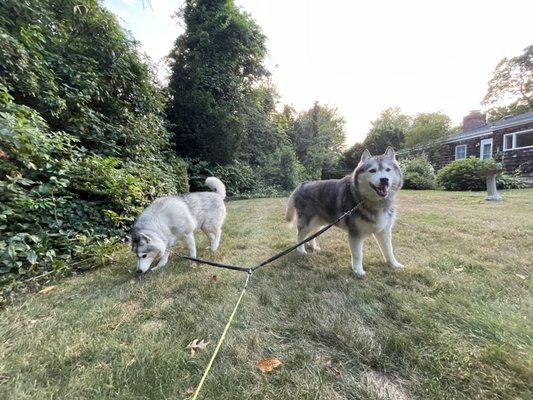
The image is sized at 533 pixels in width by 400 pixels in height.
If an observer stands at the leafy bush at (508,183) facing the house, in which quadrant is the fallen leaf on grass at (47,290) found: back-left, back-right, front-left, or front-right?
back-left

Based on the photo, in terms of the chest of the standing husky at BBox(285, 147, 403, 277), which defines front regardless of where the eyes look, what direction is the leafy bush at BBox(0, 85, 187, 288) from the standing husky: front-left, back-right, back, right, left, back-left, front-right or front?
back-right

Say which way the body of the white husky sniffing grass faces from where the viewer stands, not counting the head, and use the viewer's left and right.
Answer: facing the viewer and to the left of the viewer

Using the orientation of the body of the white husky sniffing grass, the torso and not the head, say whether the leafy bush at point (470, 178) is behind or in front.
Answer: behind

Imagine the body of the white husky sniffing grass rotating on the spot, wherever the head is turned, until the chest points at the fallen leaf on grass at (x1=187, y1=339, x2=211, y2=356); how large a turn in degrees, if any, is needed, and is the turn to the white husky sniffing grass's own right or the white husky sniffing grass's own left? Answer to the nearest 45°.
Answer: approximately 45° to the white husky sniffing grass's own left

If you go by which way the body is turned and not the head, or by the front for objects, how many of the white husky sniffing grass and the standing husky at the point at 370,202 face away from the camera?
0

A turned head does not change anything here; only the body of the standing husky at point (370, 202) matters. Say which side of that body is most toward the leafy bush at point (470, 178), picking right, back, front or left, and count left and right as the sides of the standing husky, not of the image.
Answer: left

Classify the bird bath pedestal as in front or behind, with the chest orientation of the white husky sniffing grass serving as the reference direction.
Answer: behind

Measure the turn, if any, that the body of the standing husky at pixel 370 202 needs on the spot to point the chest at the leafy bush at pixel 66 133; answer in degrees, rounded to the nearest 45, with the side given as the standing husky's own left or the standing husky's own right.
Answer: approximately 135° to the standing husky's own right

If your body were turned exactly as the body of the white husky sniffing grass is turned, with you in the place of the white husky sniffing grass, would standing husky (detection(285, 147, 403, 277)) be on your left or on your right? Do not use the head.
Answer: on your left

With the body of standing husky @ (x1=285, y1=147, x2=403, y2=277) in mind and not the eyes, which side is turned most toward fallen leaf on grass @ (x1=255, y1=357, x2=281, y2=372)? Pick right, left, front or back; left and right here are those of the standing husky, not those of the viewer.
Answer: right

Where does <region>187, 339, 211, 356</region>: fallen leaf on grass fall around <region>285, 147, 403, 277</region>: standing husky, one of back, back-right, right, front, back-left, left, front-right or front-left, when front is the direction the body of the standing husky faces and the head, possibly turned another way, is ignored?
right

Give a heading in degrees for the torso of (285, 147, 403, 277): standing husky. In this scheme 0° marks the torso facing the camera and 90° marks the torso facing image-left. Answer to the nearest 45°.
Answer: approximately 315°

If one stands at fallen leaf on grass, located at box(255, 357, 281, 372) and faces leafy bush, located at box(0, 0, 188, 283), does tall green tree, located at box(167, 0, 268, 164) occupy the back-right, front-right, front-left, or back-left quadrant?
front-right

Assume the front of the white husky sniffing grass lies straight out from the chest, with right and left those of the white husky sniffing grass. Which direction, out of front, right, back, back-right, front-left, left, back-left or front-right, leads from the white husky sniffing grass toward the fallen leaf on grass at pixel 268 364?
front-left
